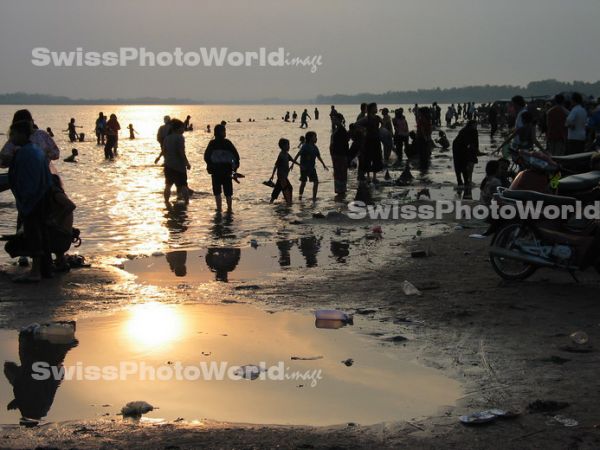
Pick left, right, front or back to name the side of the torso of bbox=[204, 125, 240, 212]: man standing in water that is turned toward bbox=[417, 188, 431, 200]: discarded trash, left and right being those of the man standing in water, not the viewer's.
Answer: right

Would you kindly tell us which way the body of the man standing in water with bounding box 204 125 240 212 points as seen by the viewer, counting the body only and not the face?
away from the camera

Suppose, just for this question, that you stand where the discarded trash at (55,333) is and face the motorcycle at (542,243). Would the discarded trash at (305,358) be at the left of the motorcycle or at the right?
right

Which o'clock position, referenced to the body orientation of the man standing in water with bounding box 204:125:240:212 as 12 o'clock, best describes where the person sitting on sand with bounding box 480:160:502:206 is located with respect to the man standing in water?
The person sitting on sand is roughly at 4 o'clock from the man standing in water.

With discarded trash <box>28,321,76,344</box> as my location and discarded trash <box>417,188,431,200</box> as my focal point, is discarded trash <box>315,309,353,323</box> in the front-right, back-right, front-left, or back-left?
front-right

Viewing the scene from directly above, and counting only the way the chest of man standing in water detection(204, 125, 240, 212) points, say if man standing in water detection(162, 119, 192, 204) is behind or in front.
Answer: in front

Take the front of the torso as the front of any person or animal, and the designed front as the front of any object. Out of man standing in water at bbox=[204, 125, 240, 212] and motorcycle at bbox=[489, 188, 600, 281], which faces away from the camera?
the man standing in water

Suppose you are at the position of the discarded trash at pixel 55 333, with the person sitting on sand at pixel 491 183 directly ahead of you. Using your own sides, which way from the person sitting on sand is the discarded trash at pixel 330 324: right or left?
right

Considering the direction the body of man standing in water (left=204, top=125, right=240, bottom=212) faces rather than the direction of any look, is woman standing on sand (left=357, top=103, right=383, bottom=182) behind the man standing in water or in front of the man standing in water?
in front

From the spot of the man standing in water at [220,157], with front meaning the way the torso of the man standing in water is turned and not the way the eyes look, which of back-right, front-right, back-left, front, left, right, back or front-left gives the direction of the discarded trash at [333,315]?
back

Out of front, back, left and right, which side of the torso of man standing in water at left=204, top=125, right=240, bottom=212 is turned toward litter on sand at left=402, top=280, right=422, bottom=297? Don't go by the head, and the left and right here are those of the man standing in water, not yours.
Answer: back
